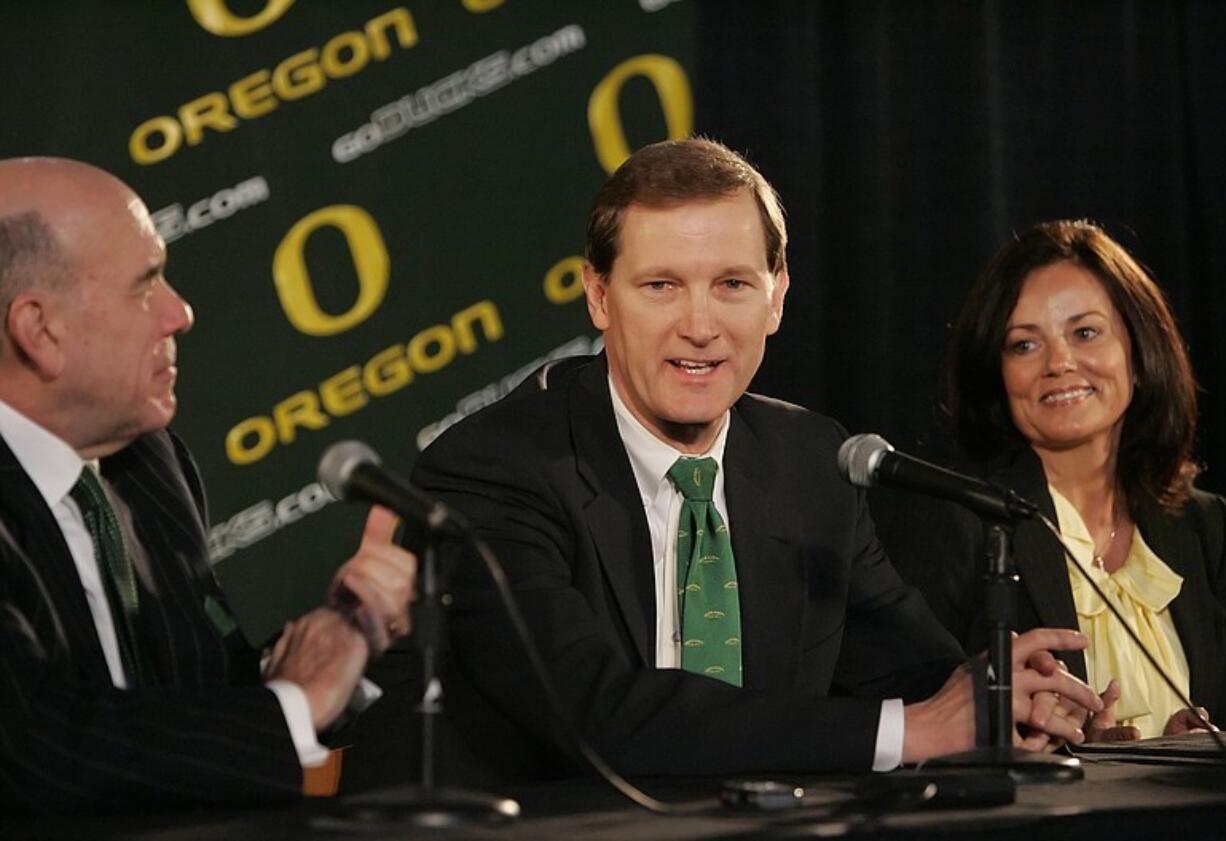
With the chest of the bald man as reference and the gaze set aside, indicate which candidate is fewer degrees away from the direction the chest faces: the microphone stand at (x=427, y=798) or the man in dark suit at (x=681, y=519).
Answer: the microphone stand

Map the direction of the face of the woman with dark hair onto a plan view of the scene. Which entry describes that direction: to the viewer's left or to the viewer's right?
to the viewer's left

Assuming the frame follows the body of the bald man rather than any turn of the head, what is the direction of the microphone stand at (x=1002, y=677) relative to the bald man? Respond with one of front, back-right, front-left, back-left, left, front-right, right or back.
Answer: front-left

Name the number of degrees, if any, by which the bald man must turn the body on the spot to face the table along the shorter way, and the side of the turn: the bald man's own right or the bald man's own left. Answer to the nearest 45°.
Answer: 0° — they already face it

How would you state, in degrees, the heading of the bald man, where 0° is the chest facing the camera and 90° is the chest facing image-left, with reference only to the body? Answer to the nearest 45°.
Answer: approximately 315°

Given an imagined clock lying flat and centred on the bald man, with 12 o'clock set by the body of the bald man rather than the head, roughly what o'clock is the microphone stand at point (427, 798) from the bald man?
The microphone stand is roughly at 12 o'clock from the bald man.

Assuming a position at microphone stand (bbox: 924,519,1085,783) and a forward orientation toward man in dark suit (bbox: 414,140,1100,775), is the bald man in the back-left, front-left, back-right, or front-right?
front-left

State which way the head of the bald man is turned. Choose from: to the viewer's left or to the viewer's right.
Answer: to the viewer's right

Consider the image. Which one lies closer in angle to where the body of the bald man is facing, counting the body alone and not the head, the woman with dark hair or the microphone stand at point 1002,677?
the microphone stand

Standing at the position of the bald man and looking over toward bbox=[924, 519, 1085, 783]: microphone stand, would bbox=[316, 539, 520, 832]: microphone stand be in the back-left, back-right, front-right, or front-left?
front-right

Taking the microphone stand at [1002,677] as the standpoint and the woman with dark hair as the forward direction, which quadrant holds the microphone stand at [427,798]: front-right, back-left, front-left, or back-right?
back-left
